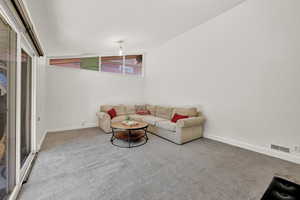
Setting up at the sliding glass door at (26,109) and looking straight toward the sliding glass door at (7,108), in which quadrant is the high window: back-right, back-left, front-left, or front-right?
back-left
